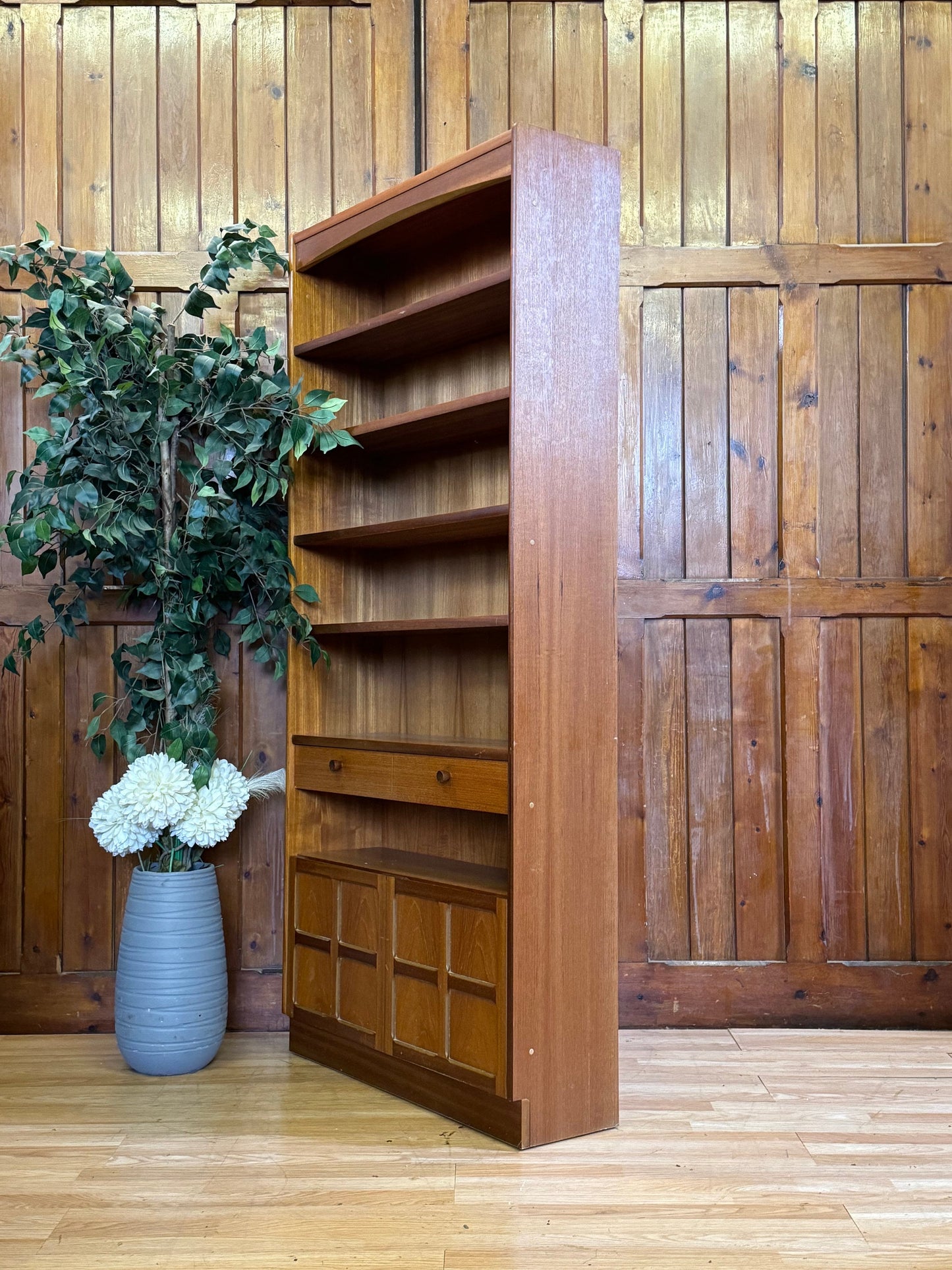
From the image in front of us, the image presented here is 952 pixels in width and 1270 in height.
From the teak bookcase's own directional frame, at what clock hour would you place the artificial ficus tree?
The artificial ficus tree is roughly at 2 o'clock from the teak bookcase.

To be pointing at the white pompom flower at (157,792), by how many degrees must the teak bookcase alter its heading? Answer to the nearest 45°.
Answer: approximately 45° to its right

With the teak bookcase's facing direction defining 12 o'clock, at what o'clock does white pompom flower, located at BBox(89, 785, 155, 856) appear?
The white pompom flower is roughly at 2 o'clock from the teak bookcase.

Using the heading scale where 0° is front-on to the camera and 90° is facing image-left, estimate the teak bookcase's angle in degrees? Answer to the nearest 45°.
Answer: approximately 45°
